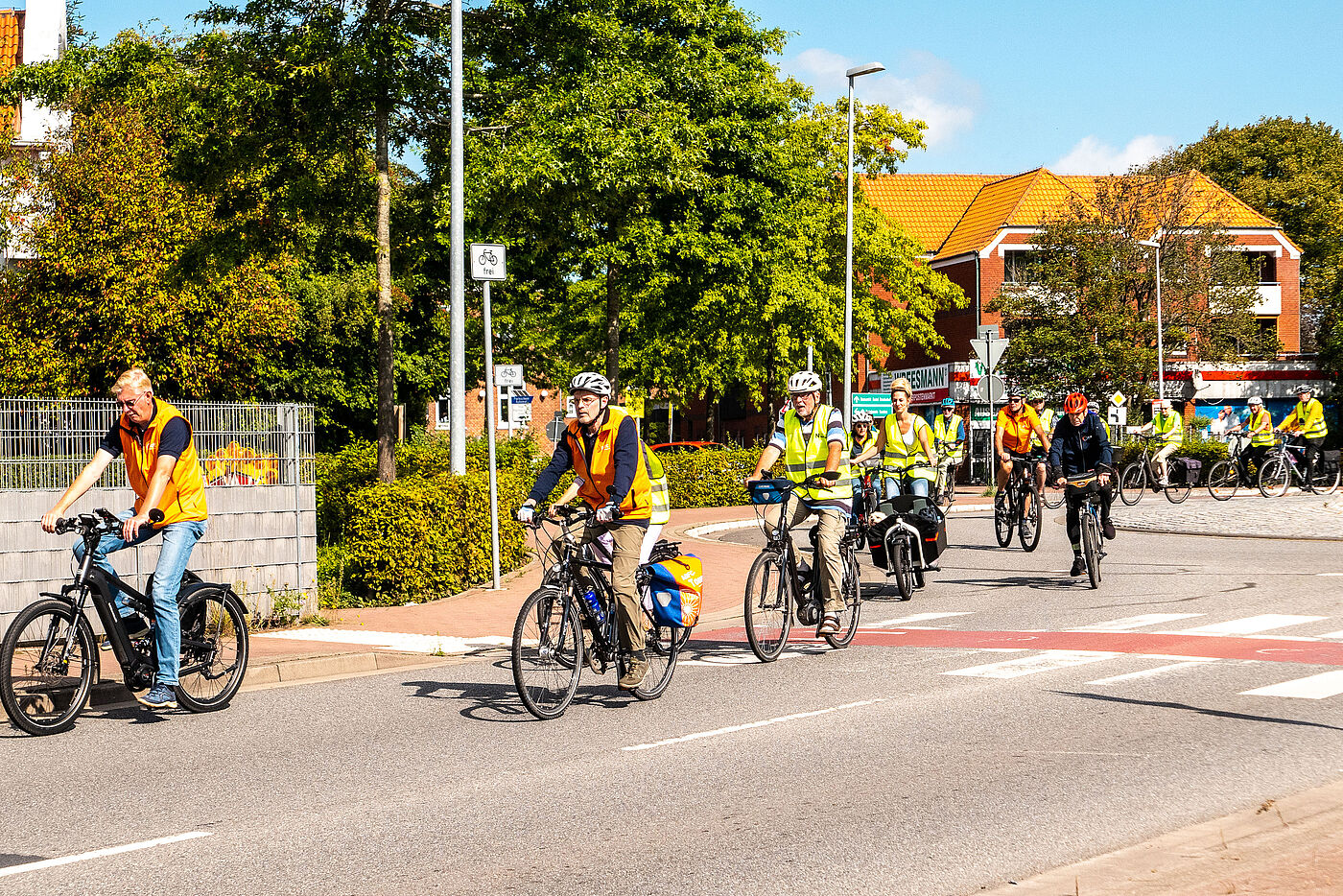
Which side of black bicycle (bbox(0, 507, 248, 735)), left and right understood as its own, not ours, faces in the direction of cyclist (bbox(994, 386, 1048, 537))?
back

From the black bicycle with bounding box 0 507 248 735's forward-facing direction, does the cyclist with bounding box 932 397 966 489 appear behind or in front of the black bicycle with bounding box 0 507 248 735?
behind

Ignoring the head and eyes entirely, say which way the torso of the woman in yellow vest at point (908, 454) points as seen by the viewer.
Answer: toward the camera

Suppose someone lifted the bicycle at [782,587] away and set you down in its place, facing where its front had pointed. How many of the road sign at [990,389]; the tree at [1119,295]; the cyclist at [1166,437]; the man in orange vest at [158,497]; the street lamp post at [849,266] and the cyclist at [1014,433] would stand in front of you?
1

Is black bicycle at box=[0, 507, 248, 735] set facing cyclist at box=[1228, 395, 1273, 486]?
no

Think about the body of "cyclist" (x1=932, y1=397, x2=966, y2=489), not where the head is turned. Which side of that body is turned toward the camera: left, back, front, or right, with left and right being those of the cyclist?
front

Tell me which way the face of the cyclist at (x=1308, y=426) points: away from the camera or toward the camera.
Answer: toward the camera

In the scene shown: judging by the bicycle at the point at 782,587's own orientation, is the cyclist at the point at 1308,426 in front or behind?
behind

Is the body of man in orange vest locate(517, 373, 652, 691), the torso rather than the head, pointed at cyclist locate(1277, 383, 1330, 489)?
no

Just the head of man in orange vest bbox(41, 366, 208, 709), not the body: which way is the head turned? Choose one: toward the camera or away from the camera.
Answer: toward the camera

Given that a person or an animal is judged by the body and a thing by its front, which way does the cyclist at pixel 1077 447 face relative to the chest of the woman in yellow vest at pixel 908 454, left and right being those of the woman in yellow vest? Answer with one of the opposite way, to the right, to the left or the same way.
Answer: the same way

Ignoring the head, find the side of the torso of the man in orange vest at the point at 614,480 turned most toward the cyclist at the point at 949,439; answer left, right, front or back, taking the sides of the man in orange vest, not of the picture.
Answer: back

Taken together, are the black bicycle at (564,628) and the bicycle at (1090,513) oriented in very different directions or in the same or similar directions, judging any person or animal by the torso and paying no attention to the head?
same or similar directions

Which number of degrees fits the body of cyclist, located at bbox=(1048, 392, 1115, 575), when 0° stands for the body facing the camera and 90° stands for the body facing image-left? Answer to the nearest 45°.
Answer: approximately 0°
